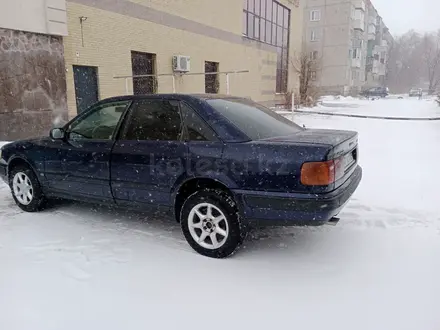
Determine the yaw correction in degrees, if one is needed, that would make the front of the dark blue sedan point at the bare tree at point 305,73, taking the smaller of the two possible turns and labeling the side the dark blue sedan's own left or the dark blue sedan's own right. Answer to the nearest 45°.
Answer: approximately 45° to the dark blue sedan's own right

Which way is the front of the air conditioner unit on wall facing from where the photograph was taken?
facing the viewer and to the right of the viewer

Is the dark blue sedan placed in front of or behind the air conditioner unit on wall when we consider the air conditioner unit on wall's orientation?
in front

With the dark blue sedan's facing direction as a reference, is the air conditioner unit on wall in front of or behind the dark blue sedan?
in front

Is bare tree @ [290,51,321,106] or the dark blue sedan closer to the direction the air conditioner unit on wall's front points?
the dark blue sedan

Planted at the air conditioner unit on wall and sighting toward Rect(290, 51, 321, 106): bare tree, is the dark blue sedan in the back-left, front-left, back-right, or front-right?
back-right

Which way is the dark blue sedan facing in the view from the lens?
facing away from the viewer and to the left of the viewer

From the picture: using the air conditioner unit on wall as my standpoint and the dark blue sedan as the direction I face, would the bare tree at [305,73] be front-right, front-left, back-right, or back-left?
back-left

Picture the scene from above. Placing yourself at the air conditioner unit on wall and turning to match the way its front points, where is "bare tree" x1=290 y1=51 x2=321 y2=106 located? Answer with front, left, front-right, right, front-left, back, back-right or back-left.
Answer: left

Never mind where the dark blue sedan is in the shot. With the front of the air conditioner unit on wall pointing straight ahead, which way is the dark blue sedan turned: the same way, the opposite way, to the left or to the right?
the opposite way
